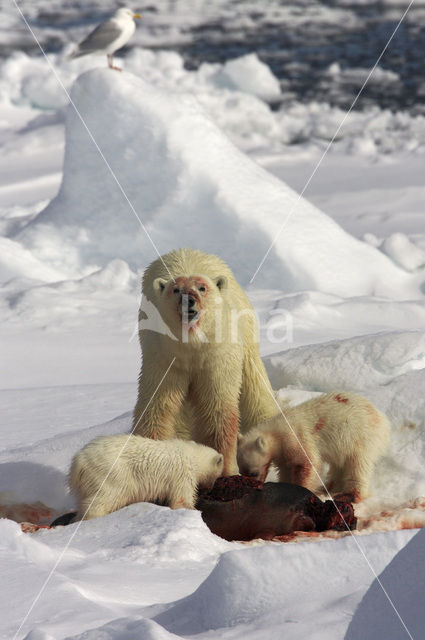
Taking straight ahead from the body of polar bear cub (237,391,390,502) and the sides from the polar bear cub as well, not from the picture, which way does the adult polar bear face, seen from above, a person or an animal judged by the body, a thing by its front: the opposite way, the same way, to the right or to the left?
to the left

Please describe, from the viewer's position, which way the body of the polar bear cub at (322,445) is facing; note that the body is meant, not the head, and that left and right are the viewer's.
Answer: facing to the left of the viewer

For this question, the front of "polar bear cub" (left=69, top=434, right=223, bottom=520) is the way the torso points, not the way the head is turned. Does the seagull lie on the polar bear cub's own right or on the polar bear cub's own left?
on the polar bear cub's own left

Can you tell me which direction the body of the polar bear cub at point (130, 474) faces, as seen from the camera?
to the viewer's right

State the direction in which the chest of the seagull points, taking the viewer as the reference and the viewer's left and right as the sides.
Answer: facing to the right of the viewer

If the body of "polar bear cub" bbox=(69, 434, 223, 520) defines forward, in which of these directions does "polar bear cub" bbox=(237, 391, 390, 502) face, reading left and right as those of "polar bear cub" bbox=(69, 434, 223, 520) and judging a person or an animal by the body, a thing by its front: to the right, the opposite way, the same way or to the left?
the opposite way

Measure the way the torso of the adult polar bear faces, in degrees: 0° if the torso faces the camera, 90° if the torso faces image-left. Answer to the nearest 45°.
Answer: approximately 0°
